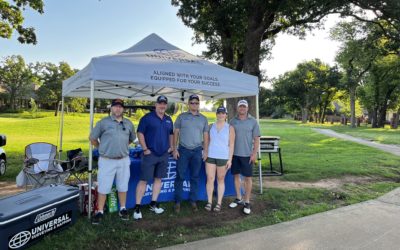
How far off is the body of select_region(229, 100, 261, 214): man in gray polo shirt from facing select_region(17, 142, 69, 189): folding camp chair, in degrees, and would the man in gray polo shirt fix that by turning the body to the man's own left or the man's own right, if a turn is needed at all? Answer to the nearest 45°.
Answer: approximately 90° to the man's own right

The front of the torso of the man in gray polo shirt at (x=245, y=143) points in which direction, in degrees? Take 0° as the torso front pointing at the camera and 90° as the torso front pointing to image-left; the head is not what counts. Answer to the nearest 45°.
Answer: approximately 0°

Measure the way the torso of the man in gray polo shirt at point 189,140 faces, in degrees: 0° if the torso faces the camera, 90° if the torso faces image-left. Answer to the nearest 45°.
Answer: approximately 0°

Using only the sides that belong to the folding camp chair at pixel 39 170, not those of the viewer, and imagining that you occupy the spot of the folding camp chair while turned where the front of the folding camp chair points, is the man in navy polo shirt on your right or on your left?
on your left
